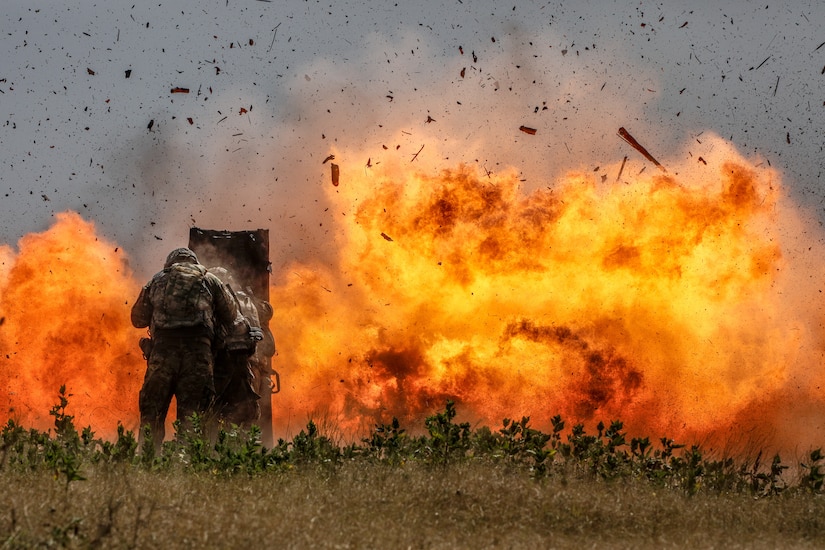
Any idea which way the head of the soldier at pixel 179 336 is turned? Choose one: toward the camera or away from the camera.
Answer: away from the camera

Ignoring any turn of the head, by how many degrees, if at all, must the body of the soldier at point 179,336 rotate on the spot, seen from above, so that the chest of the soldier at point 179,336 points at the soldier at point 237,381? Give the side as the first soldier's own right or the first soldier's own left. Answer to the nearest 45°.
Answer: approximately 45° to the first soldier's own right

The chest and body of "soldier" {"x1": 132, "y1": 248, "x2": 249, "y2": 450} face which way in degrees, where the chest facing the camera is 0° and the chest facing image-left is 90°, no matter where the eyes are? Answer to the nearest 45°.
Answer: approximately 180°
